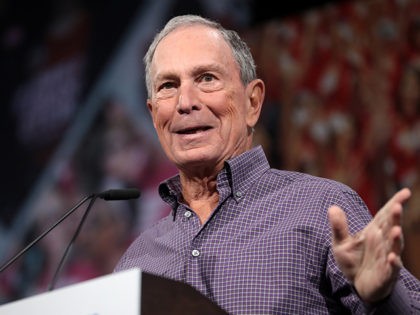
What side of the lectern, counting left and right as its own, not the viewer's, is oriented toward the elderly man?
back

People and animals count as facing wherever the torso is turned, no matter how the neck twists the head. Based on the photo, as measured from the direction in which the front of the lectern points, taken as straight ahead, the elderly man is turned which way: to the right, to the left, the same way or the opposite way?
the same way

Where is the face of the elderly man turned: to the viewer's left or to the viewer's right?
to the viewer's left

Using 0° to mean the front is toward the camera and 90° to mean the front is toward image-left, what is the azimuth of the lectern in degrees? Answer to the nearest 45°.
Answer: approximately 45°

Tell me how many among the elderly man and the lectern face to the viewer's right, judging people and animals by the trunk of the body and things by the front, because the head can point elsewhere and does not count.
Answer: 0
